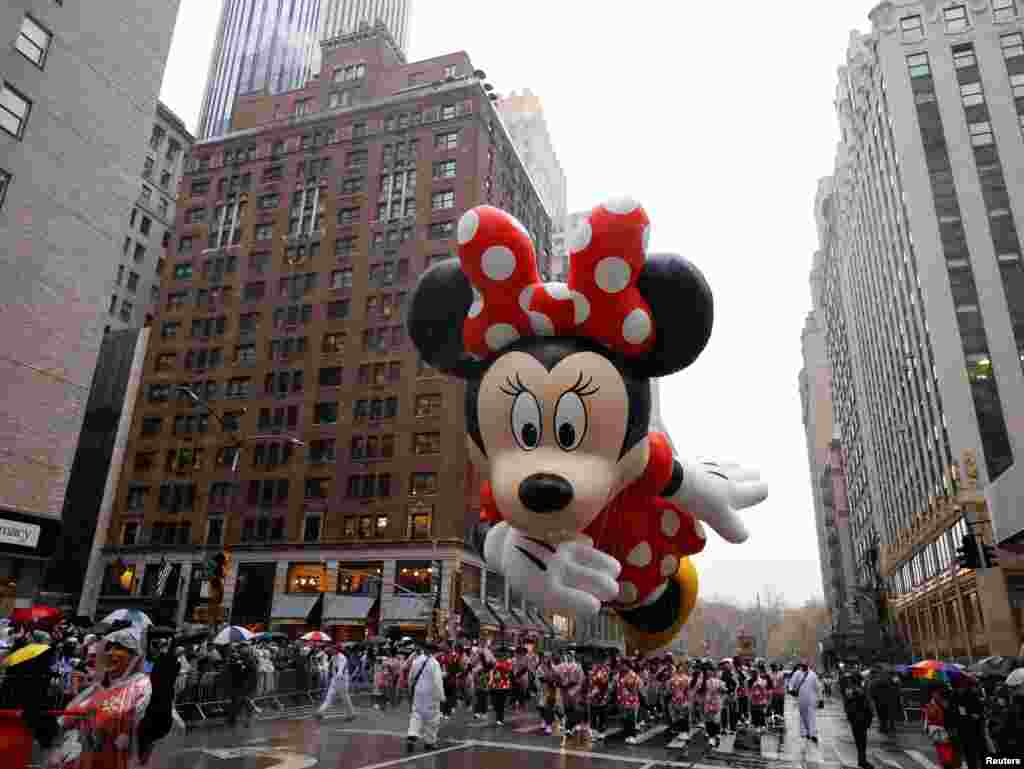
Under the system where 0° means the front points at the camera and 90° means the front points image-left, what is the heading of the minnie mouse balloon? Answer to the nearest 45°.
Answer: approximately 0°

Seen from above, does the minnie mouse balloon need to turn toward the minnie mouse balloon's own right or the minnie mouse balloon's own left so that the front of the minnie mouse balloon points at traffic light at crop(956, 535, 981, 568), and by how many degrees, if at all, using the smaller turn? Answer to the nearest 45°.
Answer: approximately 135° to the minnie mouse balloon's own left

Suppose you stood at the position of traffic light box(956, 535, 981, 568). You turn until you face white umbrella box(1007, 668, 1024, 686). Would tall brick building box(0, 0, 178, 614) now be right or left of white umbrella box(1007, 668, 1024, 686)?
right

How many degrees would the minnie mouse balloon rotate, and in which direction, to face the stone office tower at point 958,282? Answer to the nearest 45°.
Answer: approximately 135° to its left
